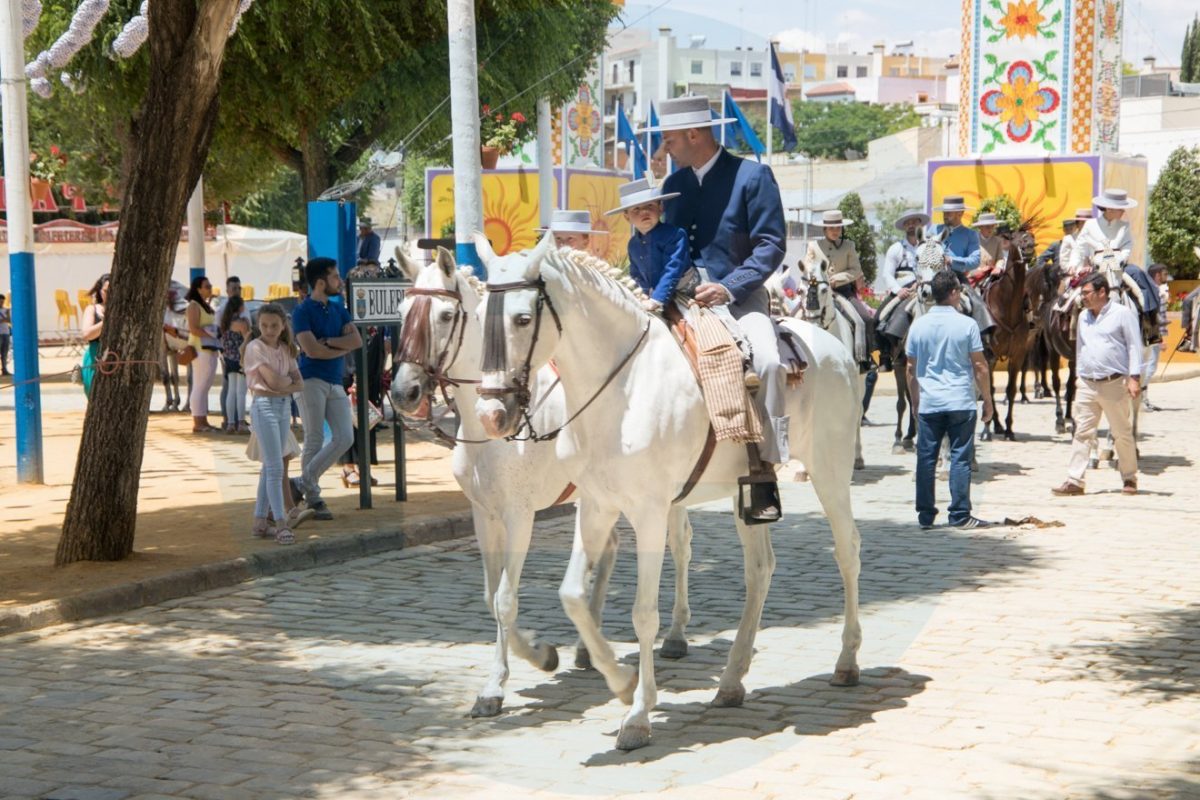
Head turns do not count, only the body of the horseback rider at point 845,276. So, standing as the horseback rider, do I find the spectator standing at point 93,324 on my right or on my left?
on my right

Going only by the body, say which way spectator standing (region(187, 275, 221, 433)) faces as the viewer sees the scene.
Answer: to the viewer's right

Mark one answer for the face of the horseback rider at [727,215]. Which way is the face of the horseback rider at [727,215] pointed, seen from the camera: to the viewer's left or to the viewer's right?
to the viewer's left

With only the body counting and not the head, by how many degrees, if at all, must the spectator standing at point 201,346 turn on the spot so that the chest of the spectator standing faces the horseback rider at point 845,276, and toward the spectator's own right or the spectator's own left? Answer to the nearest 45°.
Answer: approximately 45° to the spectator's own right

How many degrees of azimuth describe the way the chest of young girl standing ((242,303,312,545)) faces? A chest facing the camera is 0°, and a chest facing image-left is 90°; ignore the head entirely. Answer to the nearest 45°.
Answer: approximately 315°

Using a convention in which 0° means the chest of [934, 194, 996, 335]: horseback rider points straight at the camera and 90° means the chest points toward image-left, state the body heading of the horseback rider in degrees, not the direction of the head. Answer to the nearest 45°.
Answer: approximately 45°

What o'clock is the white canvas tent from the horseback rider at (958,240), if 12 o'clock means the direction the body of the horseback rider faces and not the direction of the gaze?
The white canvas tent is roughly at 3 o'clock from the horseback rider.
